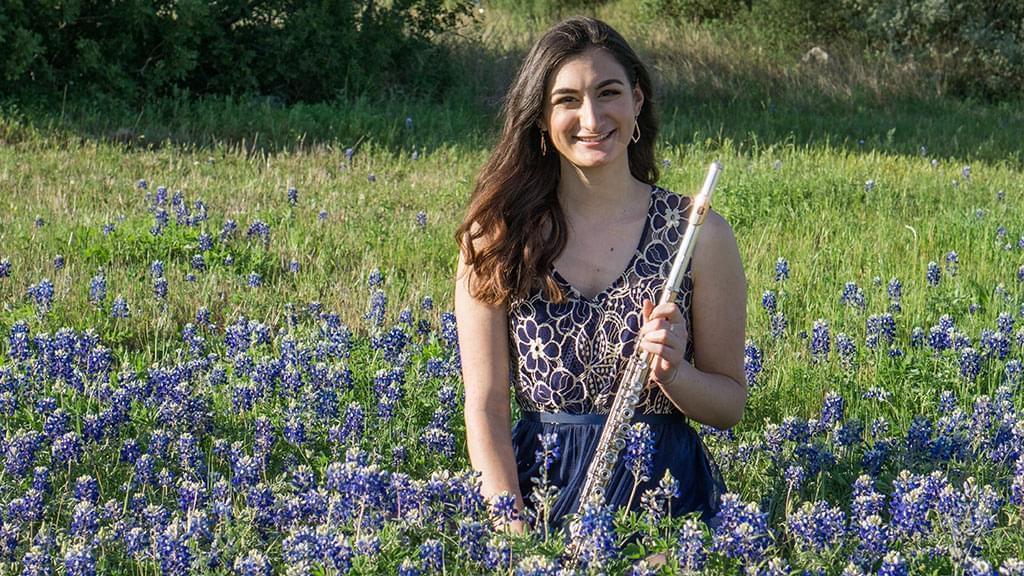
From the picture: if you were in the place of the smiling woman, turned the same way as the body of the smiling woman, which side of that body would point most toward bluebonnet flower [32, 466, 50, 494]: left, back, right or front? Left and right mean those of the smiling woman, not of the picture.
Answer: right

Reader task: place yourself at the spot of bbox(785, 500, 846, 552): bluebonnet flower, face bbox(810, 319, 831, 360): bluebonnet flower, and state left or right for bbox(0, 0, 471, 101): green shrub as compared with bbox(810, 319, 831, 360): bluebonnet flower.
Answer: left

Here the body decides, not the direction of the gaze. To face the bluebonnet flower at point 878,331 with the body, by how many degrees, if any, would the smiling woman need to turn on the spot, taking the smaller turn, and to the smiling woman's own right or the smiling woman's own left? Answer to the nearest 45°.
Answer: approximately 135° to the smiling woman's own left

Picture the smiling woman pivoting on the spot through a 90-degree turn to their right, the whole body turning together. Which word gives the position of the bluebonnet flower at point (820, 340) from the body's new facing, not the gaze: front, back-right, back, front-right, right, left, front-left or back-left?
back-right

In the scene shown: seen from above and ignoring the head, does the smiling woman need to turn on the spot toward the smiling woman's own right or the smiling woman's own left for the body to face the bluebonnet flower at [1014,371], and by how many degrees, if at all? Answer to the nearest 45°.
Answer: approximately 135° to the smiling woman's own left

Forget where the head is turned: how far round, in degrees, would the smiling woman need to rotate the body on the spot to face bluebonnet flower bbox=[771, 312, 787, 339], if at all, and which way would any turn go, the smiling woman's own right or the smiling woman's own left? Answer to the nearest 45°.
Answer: approximately 135° to the smiling woman's own left

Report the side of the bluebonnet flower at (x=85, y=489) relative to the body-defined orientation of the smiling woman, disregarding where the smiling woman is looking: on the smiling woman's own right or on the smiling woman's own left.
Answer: on the smiling woman's own right

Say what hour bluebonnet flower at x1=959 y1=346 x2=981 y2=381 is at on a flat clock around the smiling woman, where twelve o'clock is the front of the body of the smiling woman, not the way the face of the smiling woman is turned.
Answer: The bluebonnet flower is roughly at 8 o'clock from the smiling woman.

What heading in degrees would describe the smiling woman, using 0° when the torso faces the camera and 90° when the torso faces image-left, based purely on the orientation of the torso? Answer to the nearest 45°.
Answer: approximately 0°

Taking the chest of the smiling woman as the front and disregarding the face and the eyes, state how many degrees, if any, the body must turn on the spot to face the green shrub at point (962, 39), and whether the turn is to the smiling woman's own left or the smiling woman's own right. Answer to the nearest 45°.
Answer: approximately 180°

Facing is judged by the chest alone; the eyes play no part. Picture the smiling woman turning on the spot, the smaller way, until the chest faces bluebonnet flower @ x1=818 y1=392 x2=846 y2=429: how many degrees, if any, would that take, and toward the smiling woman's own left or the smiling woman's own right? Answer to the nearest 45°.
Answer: approximately 135° to the smiling woman's own left

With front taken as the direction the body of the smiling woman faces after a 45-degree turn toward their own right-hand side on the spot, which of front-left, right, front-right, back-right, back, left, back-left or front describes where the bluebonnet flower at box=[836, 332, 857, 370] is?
back
